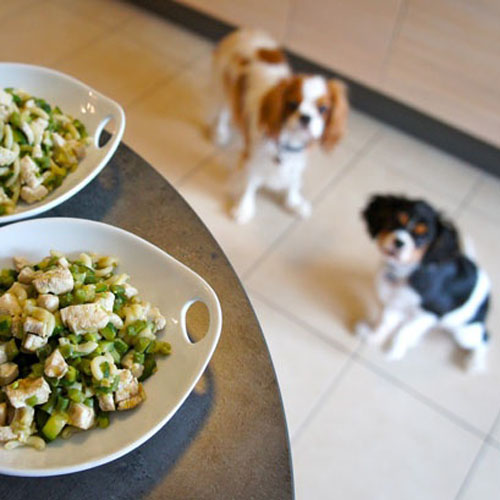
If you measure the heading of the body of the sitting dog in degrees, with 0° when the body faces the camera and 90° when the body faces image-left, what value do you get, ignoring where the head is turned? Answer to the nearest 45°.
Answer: approximately 45°

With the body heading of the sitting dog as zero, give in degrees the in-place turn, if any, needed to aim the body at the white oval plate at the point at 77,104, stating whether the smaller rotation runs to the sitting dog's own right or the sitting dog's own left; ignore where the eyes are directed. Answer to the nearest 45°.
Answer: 0° — it already faces it

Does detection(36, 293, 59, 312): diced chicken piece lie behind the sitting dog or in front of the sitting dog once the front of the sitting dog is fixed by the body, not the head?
in front

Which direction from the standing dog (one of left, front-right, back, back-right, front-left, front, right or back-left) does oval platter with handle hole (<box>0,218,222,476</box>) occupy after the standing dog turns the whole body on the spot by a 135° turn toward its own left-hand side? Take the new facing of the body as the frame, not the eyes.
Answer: back

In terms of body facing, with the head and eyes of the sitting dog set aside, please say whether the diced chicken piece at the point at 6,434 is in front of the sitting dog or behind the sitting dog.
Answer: in front

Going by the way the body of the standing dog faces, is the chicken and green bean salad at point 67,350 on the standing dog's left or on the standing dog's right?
on the standing dog's right

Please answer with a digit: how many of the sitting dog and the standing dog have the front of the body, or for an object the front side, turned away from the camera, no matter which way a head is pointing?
0

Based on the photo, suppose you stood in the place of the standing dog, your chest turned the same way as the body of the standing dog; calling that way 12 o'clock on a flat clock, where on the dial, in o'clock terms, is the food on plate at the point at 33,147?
The food on plate is roughly at 2 o'clock from the standing dog.

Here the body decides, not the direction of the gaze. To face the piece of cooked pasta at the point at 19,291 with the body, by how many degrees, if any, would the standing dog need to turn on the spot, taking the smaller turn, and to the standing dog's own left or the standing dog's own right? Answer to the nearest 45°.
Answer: approximately 45° to the standing dog's own right

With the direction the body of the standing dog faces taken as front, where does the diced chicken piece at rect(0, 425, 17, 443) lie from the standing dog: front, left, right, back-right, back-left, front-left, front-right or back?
front-right
